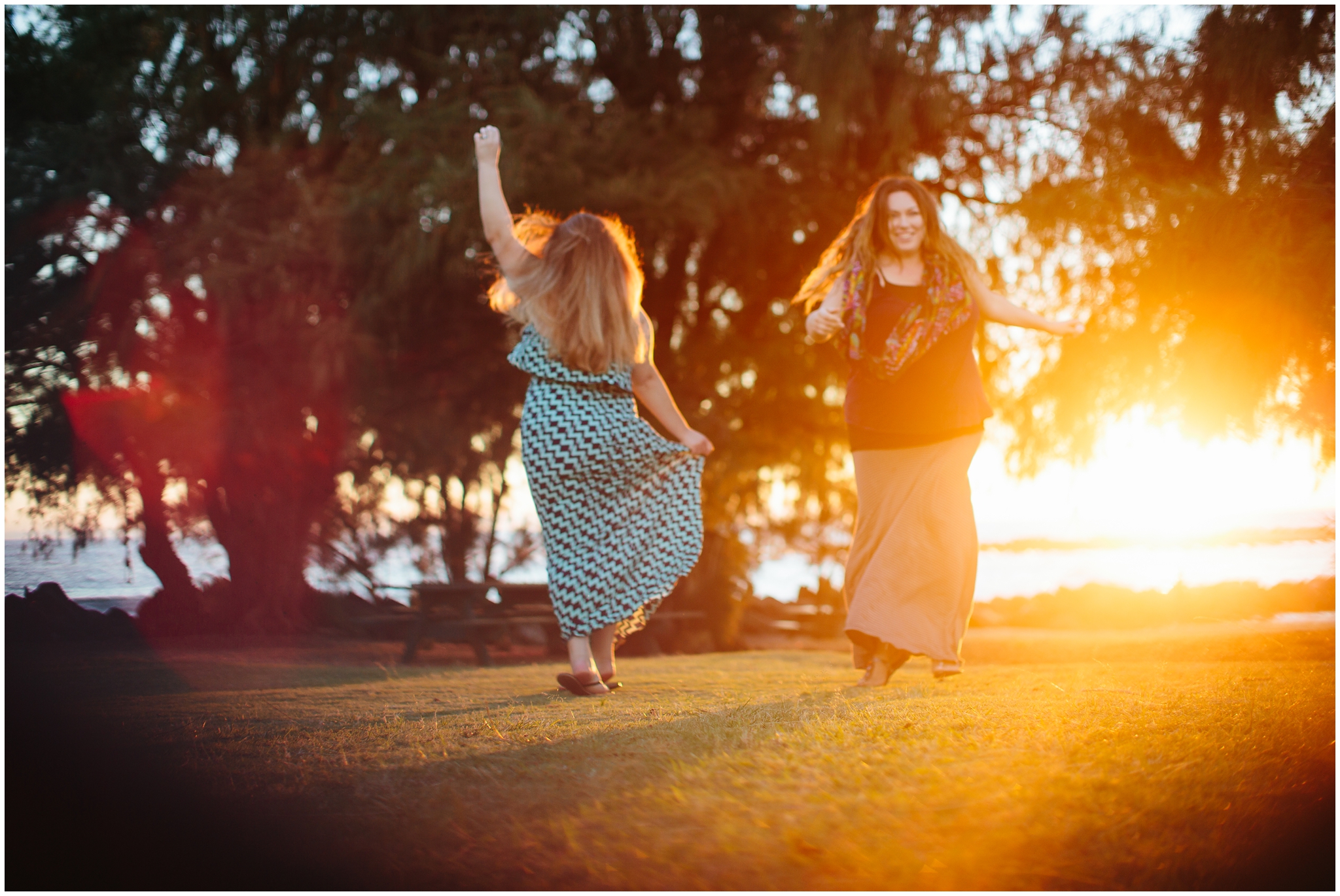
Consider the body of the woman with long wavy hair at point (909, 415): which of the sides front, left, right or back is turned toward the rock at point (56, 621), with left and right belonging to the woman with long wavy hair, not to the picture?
right

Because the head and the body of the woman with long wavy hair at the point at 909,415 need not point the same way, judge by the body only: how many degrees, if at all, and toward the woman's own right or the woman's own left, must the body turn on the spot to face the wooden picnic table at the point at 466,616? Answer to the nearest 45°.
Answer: approximately 135° to the woman's own right

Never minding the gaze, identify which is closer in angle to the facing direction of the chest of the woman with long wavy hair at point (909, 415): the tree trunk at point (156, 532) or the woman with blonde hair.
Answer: the woman with blonde hair

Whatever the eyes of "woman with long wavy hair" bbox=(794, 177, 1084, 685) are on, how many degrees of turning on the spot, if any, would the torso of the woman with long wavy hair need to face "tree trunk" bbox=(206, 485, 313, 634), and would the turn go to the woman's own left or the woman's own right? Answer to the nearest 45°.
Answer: approximately 135° to the woman's own right

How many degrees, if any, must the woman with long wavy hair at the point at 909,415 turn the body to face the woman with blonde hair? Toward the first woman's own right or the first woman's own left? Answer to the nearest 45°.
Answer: approximately 90° to the first woman's own right

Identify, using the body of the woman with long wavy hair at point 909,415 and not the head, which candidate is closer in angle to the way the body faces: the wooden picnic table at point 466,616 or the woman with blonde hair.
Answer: the woman with blonde hair

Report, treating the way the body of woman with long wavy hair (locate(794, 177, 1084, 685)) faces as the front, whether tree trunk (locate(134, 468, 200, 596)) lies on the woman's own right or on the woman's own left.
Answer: on the woman's own right

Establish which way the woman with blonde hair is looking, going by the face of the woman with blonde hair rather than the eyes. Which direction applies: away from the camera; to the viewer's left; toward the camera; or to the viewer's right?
away from the camera

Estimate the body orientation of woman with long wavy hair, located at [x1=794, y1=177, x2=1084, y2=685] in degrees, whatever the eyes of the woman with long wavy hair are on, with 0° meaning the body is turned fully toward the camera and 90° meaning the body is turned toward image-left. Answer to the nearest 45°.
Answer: approximately 0°
